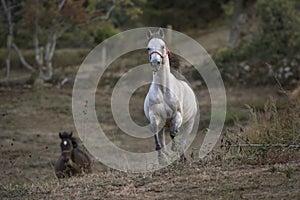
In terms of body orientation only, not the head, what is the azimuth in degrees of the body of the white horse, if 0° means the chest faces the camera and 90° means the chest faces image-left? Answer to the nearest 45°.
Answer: approximately 0°

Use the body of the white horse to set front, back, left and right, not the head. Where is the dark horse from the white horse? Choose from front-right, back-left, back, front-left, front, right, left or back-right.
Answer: front-right

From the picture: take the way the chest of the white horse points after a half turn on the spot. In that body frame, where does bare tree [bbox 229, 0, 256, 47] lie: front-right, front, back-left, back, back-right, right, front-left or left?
front

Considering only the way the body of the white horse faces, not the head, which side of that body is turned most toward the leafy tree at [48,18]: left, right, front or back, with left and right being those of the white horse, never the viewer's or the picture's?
back
